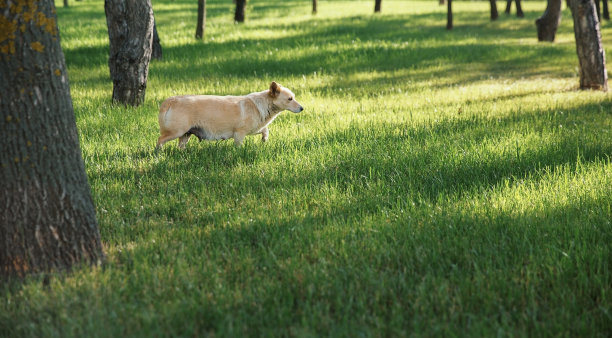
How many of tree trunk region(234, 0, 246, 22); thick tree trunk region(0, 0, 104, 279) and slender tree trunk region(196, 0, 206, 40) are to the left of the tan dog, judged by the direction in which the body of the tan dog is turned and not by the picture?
2

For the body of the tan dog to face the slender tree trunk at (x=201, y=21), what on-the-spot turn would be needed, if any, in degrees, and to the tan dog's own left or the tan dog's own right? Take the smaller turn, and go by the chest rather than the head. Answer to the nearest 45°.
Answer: approximately 90° to the tan dog's own left

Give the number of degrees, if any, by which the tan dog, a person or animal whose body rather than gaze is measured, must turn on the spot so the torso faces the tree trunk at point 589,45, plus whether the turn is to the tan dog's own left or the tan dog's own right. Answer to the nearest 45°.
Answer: approximately 45° to the tan dog's own left

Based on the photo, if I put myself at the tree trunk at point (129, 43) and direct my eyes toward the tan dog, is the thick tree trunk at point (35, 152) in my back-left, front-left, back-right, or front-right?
front-right

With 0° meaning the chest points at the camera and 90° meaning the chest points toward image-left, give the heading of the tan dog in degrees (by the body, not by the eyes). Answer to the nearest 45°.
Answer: approximately 270°

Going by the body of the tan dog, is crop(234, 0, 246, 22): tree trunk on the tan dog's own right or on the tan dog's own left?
on the tan dog's own left

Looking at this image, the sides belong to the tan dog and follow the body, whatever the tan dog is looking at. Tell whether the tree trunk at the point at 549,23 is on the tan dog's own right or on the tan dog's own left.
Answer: on the tan dog's own left

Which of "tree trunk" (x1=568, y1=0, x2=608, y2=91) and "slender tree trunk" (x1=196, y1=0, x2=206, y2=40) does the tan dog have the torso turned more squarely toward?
the tree trunk

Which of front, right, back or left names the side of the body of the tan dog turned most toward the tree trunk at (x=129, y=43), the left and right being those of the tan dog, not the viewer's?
left
